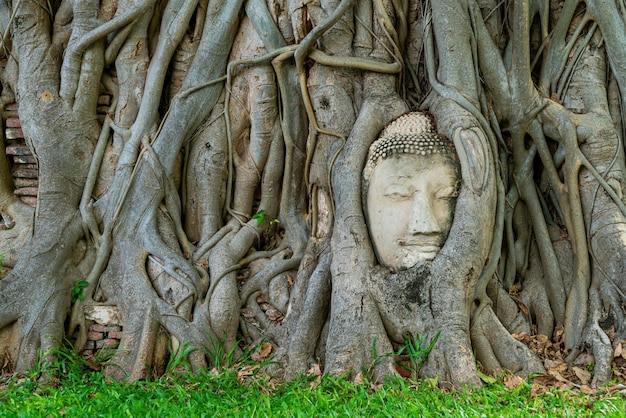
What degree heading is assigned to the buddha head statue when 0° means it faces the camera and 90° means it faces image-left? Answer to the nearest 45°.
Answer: approximately 315°

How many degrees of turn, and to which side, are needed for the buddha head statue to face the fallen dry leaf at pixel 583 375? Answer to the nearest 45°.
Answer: approximately 45° to its left
